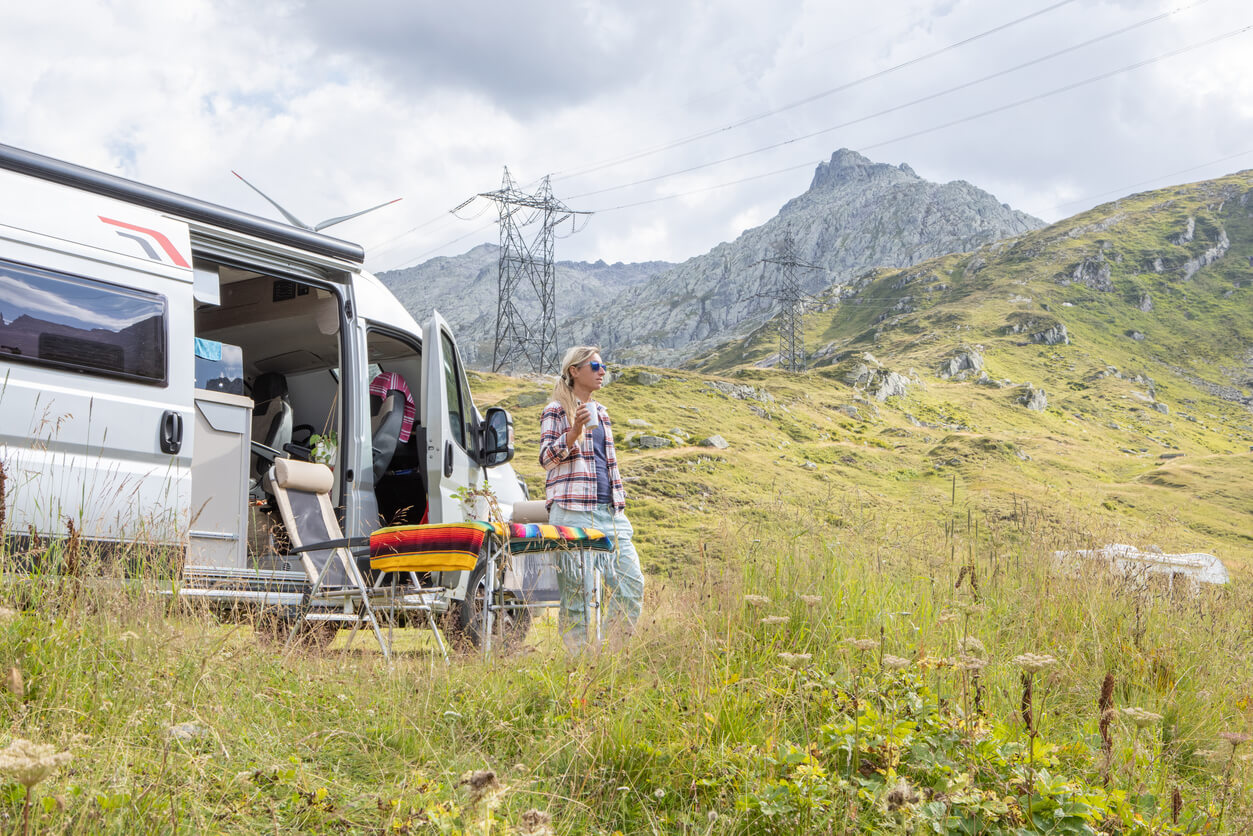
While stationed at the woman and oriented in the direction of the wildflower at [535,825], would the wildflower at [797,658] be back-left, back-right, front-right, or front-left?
front-left

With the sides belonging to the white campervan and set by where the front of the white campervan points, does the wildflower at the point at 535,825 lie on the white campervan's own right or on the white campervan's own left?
on the white campervan's own right

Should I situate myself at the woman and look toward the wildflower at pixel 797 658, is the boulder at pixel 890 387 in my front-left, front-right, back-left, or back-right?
back-left

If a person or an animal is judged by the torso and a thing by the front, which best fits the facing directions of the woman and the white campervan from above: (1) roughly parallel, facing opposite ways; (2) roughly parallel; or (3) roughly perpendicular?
roughly perpendicular

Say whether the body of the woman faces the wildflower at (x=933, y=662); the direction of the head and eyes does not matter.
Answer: yes

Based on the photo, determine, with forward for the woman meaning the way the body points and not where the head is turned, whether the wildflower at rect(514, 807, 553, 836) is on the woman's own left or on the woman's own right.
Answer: on the woman's own right

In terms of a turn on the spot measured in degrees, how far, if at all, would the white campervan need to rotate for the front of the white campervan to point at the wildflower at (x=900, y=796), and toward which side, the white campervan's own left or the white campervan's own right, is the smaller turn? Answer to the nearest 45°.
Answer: approximately 90° to the white campervan's own right

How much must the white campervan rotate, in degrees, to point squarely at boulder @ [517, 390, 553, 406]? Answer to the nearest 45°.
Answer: approximately 45° to its left

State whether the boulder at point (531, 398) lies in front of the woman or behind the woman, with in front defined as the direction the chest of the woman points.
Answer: behind

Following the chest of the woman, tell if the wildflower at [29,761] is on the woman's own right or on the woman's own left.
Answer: on the woman's own right

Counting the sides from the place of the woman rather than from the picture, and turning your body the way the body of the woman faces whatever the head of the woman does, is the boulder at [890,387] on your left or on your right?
on your left

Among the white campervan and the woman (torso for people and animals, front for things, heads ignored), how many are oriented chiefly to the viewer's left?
0

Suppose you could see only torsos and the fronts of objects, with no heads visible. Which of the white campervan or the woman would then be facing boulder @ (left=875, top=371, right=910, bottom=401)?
the white campervan

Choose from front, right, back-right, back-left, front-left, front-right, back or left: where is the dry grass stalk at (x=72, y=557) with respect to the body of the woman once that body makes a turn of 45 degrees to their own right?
front-right

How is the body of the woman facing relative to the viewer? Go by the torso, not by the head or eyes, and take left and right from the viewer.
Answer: facing the viewer and to the right of the viewer

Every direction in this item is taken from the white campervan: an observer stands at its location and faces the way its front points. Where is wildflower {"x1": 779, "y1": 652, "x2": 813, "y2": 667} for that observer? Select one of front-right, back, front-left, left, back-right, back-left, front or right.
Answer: right

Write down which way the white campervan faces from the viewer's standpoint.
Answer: facing away from the viewer and to the right of the viewer
